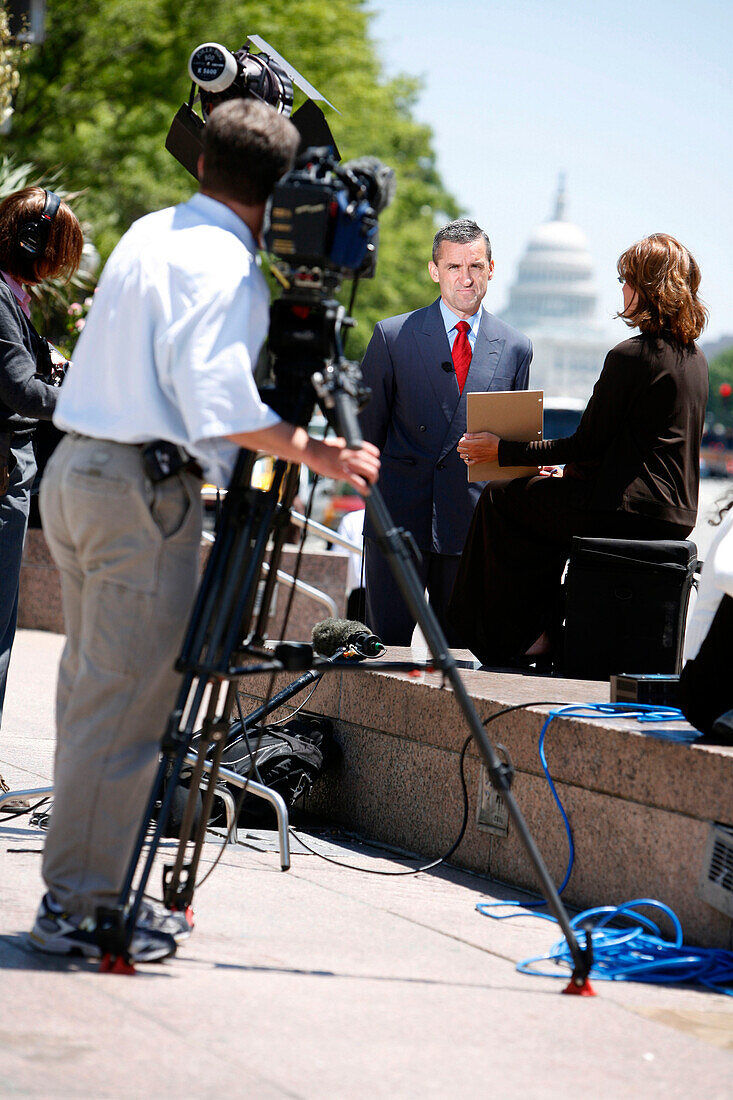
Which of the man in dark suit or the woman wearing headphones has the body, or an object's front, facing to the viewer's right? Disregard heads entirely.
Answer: the woman wearing headphones

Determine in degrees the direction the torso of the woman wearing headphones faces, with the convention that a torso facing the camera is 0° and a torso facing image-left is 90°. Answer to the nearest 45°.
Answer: approximately 270°

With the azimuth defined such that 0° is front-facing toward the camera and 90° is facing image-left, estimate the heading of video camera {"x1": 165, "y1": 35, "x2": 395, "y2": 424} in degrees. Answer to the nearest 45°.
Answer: approximately 225°

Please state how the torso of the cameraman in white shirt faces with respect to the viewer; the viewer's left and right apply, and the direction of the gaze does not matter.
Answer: facing away from the viewer and to the right of the viewer

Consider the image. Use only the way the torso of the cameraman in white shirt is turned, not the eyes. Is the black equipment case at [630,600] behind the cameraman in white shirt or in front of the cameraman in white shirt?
in front

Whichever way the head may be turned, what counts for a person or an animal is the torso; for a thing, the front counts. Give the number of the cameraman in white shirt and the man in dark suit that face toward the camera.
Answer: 1

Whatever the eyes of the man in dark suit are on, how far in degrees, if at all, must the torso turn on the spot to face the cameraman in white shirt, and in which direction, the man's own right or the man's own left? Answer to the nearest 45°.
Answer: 0° — they already face them

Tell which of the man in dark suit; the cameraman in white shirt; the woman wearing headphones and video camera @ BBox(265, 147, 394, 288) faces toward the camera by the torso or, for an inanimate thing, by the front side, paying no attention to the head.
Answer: the man in dark suit

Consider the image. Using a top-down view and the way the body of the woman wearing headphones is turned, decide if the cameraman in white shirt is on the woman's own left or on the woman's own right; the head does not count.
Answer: on the woman's own right
